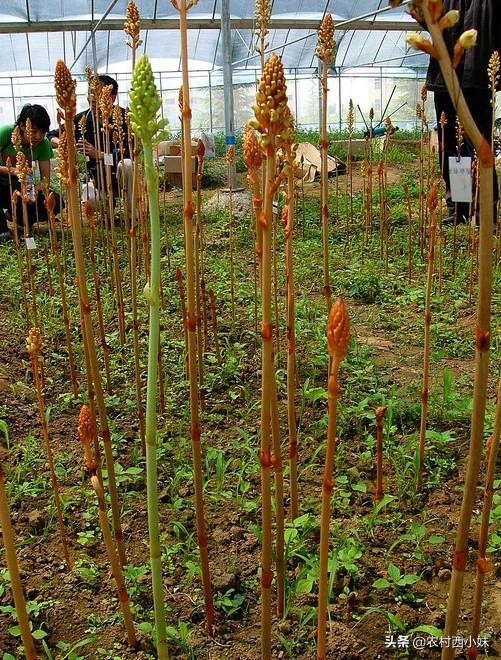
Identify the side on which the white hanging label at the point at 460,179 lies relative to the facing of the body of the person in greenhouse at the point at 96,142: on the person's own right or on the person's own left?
on the person's own left

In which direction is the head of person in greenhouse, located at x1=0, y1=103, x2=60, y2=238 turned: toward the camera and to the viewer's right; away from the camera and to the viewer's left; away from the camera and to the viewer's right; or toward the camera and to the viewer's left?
toward the camera and to the viewer's right

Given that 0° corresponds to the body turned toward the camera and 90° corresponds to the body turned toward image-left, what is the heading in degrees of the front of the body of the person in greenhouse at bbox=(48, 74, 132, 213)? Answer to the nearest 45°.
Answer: approximately 45°

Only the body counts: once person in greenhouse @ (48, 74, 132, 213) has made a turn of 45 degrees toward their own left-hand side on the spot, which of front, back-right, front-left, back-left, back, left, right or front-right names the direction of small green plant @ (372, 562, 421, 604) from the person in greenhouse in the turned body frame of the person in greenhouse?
front

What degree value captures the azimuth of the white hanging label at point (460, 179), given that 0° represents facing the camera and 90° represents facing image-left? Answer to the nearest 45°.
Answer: approximately 0°

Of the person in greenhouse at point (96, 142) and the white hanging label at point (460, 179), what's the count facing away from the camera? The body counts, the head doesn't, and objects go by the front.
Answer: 0

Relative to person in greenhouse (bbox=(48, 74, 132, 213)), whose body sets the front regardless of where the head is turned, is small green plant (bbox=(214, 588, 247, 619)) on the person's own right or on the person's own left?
on the person's own left
